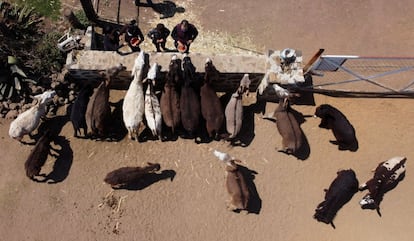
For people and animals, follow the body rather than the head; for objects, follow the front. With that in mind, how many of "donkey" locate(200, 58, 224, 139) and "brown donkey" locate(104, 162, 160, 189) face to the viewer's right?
1

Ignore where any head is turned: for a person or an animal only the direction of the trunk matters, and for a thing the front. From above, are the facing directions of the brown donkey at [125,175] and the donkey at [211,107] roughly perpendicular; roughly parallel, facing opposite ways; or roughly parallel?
roughly perpendicular

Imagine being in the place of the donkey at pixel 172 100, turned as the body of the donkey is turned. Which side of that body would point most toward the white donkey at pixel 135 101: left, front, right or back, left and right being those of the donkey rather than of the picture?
left

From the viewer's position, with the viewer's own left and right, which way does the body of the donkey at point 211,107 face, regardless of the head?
facing away from the viewer

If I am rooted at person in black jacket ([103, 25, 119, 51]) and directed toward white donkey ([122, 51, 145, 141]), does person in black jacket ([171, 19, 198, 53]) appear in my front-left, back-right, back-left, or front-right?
front-left

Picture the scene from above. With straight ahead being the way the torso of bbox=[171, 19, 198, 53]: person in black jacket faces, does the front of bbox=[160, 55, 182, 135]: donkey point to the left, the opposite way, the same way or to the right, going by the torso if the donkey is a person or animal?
the opposite way

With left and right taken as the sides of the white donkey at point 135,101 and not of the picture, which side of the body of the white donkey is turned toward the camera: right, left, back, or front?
back

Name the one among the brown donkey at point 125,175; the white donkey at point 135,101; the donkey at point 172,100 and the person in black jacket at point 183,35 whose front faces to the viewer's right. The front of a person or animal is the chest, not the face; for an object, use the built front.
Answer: the brown donkey at point 125,175

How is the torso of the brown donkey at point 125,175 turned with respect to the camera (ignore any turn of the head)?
to the viewer's right

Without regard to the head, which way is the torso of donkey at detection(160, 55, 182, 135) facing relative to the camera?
away from the camera

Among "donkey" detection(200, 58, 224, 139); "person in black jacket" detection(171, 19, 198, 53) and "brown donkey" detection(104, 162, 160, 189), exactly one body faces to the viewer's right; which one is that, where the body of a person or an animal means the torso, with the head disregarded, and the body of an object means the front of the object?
"brown donkey" detection(104, 162, 160, 189)

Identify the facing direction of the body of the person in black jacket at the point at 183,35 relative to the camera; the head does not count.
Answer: toward the camera

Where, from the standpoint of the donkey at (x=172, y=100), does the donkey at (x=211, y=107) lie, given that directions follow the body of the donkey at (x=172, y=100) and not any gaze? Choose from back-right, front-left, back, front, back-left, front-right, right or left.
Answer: right
